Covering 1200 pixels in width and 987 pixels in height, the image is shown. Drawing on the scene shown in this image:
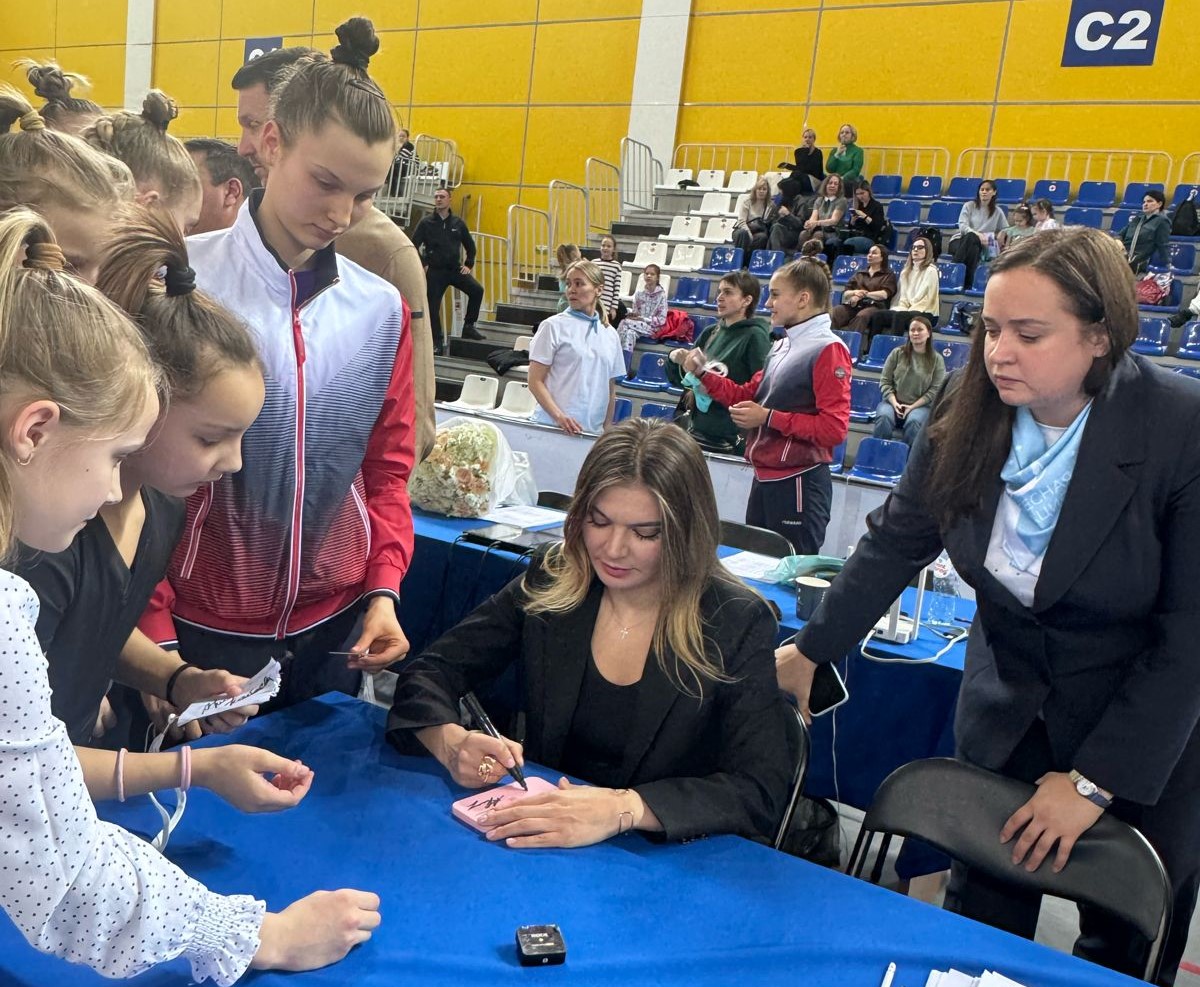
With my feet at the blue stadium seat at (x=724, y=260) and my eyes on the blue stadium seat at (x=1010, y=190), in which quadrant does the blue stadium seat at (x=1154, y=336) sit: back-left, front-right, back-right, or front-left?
front-right

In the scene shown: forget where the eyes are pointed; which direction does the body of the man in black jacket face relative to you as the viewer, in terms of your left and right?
facing the viewer

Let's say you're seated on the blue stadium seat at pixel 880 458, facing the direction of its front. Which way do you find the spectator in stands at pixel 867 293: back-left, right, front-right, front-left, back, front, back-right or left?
back-right

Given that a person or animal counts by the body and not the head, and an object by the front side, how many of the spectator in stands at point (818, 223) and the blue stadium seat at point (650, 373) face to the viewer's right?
0

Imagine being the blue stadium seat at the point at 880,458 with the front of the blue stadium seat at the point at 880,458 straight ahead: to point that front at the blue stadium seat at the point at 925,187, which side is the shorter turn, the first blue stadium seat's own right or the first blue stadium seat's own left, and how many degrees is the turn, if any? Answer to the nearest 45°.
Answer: approximately 135° to the first blue stadium seat's own right

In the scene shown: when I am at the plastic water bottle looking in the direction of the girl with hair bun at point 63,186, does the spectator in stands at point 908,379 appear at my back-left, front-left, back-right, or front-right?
back-right

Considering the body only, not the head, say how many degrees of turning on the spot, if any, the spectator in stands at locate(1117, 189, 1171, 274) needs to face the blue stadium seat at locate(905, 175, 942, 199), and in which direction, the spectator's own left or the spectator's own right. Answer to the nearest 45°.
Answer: approximately 90° to the spectator's own right

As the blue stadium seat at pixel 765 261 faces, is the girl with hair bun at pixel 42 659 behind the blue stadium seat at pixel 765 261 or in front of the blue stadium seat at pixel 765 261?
in front

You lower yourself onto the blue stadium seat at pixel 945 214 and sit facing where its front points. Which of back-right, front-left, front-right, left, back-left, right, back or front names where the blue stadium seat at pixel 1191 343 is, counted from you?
left

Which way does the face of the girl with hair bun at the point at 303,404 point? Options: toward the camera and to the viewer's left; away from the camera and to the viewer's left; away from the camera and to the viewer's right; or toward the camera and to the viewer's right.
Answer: toward the camera and to the viewer's right

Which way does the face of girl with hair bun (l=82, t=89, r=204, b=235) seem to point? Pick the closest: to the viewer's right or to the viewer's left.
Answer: to the viewer's right

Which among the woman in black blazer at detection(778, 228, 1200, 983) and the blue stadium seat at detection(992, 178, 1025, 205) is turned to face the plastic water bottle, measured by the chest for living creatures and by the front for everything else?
the blue stadium seat

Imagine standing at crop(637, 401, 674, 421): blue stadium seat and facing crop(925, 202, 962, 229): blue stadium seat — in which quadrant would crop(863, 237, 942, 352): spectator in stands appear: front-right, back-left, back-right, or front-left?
front-right

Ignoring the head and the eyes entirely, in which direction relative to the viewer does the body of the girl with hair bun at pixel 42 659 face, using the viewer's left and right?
facing to the right of the viewer
